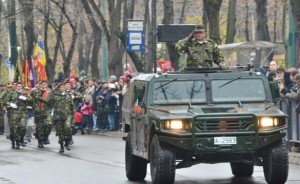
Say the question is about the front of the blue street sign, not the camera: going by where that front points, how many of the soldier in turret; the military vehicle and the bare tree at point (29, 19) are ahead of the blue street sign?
2

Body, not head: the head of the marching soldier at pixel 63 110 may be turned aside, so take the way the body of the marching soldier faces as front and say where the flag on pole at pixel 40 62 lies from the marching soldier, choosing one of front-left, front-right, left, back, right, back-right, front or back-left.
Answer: back

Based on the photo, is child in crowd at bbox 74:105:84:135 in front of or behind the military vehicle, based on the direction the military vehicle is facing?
behind

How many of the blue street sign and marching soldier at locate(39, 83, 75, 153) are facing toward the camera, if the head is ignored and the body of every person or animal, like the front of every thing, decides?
2
